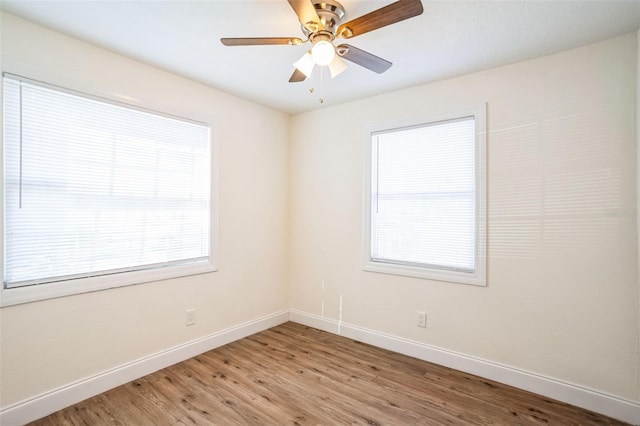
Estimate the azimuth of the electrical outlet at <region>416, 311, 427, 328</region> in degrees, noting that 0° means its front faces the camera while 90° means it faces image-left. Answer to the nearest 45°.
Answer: approximately 45°

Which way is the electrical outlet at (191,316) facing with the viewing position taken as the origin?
facing the viewer and to the right of the viewer

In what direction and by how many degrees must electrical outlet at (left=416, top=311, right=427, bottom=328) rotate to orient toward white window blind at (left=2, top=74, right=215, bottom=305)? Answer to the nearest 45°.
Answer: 0° — it already faces it

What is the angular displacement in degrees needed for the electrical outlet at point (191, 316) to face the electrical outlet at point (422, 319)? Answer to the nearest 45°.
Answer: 0° — it already faces it

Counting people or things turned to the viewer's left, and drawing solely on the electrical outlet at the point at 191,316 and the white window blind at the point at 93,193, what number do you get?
0

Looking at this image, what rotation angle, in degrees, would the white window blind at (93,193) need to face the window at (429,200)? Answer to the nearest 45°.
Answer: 0° — it already faces it

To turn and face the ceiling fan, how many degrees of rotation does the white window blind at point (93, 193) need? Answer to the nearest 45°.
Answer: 0° — it already faces it

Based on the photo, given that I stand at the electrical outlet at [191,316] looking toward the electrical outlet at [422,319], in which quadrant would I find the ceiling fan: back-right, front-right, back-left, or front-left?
front-right

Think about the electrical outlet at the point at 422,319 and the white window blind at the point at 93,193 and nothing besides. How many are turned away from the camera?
0

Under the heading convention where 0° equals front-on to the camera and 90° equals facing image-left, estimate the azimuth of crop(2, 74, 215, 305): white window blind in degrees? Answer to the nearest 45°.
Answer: approximately 315°
